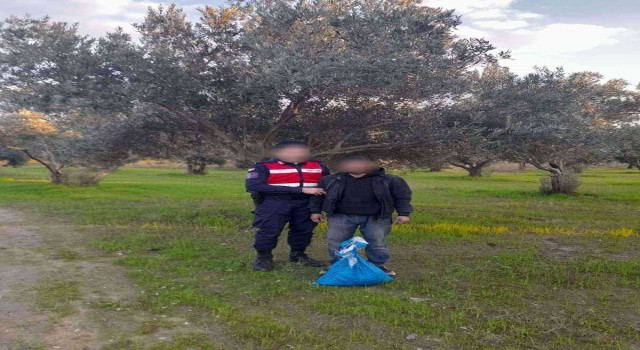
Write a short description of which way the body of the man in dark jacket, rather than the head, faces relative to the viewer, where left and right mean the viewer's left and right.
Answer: facing the viewer

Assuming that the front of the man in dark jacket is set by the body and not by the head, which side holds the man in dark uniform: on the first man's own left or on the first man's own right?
on the first man's own right

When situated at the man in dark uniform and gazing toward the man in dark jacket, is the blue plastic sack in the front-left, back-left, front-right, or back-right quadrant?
front-right

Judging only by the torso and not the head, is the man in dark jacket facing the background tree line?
no

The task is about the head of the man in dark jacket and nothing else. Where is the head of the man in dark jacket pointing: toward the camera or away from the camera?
toward the camera

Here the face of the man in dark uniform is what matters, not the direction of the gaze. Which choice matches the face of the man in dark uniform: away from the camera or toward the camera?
toward the camera

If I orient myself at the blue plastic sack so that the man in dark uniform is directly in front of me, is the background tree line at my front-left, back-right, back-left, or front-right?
front-right
